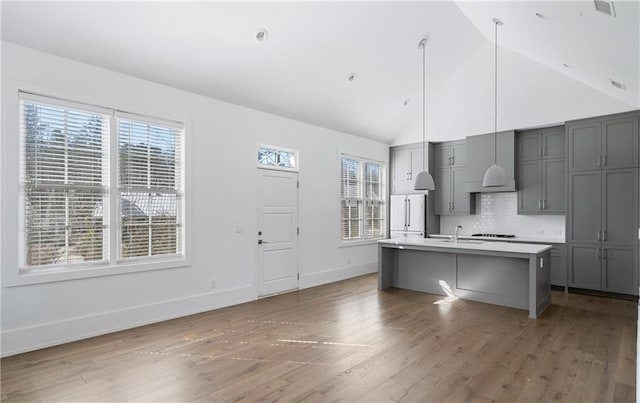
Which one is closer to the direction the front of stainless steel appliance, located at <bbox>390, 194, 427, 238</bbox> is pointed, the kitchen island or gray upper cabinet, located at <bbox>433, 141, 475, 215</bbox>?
the kitchen island

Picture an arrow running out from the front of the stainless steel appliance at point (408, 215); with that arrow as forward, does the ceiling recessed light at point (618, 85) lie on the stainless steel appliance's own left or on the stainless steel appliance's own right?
on the stainless steel appliance's own left

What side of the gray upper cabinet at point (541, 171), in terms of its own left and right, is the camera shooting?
front

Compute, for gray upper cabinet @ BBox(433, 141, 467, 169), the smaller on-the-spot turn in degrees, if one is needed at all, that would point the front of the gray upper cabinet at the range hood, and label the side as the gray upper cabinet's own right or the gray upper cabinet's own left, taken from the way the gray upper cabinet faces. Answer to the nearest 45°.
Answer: approximately 45° to the gray upper cabinet's own left

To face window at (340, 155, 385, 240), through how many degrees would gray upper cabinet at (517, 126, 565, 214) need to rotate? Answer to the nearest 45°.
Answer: approximately 90° to its right

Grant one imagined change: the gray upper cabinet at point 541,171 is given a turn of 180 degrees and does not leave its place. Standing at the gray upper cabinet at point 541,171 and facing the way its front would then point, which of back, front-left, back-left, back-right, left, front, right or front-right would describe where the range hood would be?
left

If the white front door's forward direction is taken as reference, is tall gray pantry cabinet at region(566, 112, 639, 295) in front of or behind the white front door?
in front

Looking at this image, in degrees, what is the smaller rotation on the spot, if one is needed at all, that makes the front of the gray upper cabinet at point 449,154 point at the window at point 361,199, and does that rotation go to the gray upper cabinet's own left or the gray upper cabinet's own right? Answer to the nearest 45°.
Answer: approximately 90° to the gray upper cabinet's own right

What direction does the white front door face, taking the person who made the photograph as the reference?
facing the viewer and to the right of the viewer

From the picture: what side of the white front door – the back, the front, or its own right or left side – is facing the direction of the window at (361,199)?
left

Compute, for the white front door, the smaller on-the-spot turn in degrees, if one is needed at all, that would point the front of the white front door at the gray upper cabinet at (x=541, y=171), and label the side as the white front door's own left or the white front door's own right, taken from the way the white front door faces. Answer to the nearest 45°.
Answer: approximately 45° to the white front door's own left

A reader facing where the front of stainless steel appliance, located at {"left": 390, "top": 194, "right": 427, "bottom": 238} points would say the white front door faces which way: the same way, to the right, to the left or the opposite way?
to the left

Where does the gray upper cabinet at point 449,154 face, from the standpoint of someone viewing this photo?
facing the viewer

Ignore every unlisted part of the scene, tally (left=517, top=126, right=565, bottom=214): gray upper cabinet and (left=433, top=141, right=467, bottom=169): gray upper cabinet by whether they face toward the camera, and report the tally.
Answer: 2
